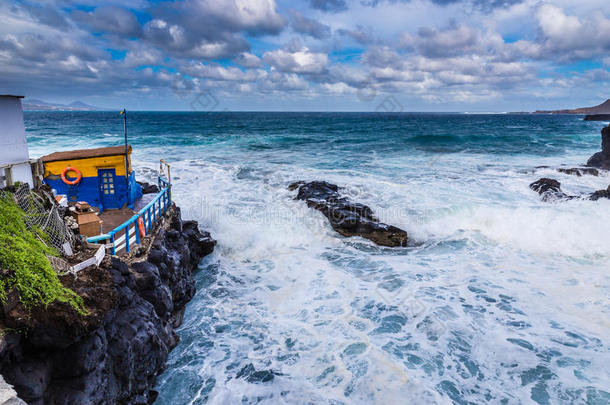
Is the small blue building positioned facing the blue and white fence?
yes

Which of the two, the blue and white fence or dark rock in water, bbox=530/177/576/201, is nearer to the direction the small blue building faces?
the blue and white fence

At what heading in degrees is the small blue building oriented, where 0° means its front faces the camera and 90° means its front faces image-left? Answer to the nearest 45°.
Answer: approximately 0°

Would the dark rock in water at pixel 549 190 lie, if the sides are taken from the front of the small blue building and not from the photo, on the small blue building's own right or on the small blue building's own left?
on the small blue building's own left

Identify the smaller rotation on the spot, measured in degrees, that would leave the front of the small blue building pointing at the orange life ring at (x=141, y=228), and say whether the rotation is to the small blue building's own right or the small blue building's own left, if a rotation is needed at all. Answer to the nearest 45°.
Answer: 0° — it already faces it

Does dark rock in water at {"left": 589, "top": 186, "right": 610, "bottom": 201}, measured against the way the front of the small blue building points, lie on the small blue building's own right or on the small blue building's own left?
on the small blue building's own left
